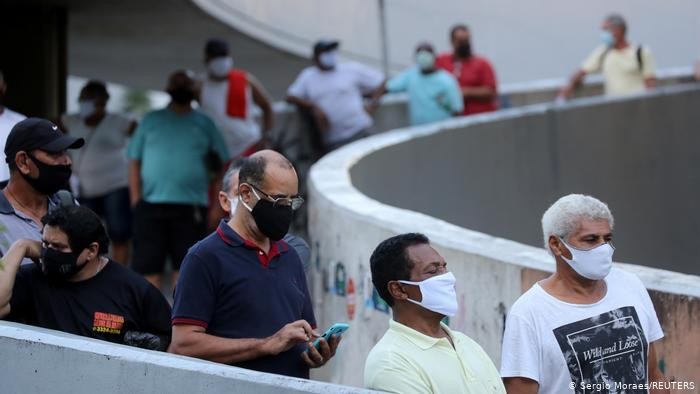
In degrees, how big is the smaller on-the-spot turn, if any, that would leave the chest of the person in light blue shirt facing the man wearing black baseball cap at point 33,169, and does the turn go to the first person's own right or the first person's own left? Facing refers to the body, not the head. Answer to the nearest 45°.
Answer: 0° — they already face them

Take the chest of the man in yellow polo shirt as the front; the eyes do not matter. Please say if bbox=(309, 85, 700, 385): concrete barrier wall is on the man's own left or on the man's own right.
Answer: on the man's own left

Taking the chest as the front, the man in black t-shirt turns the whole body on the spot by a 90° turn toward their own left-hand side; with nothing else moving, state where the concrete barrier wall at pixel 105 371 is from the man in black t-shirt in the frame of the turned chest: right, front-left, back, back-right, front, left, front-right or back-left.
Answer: front-right

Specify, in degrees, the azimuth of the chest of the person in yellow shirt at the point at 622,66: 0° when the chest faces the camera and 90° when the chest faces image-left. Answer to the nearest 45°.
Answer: approximately 45°
